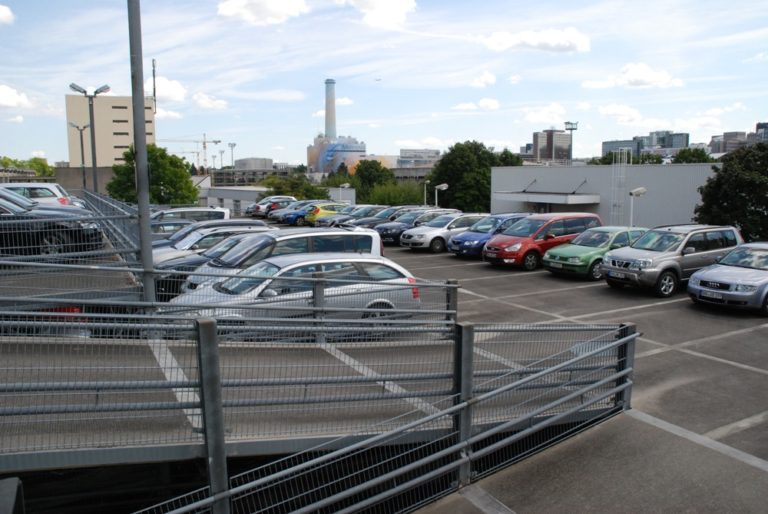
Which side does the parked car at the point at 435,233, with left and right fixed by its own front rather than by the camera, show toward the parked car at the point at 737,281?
left

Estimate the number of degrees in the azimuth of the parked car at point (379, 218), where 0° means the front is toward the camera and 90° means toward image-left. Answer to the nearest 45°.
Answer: approximately 45°

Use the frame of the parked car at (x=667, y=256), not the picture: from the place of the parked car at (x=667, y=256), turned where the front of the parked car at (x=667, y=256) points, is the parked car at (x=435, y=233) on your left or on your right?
on your right

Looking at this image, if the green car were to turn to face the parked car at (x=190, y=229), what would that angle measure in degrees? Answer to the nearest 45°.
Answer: approximately 45° to its right

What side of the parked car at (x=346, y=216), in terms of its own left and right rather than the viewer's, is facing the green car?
left

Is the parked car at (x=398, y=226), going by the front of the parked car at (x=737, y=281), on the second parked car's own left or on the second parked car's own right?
on the second parked car's own right

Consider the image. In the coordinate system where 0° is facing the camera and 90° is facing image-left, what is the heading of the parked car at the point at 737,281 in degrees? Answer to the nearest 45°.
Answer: approximately 45°
